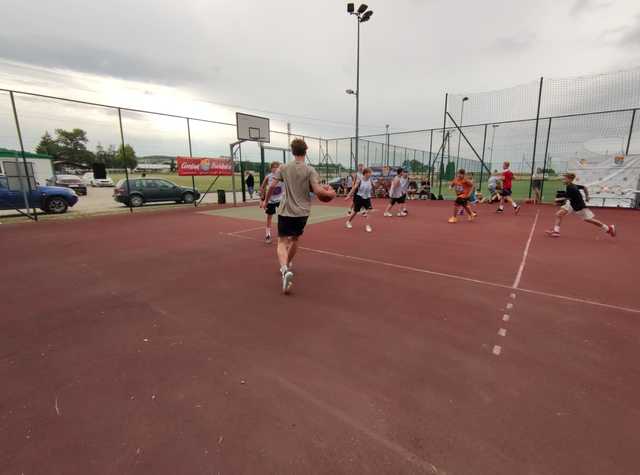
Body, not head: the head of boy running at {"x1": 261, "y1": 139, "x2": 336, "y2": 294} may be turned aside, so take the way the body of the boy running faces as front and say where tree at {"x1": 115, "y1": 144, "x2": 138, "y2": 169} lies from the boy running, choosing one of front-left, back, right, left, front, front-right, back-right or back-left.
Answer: front-left

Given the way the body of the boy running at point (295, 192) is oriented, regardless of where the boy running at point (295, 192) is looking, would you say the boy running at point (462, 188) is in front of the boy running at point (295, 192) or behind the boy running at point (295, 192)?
in front

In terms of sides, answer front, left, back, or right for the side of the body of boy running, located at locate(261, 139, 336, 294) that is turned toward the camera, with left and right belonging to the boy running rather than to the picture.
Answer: back

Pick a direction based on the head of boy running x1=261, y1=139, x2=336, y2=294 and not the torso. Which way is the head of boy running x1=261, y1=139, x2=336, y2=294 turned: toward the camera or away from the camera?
away from the camera

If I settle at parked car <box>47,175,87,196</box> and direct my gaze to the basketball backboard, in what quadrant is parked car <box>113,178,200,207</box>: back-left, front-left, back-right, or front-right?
front-right

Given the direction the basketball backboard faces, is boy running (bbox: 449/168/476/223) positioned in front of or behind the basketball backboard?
in front

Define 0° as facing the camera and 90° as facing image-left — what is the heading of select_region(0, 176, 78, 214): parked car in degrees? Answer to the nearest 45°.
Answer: approximately 270°

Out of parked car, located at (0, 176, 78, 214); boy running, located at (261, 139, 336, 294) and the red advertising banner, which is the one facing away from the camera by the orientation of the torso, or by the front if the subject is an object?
the boy running

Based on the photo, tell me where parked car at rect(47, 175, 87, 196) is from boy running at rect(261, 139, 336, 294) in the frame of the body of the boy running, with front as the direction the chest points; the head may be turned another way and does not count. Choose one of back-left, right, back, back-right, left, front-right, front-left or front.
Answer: front-left

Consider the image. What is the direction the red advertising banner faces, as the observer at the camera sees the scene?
facing the viewer

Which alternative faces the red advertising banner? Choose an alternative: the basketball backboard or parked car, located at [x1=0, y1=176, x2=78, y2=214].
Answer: the parked car

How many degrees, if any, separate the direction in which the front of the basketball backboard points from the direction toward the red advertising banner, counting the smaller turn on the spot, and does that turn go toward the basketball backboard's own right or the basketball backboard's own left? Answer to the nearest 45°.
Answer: approximately 90° to the basketball backboard's own right

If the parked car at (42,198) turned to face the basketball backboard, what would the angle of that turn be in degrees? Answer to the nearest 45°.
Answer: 0° — it already faces it

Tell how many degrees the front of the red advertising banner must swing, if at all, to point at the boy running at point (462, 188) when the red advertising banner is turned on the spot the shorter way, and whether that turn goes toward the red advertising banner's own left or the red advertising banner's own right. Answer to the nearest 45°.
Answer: approximately 45° to the red advertising banner's own left
